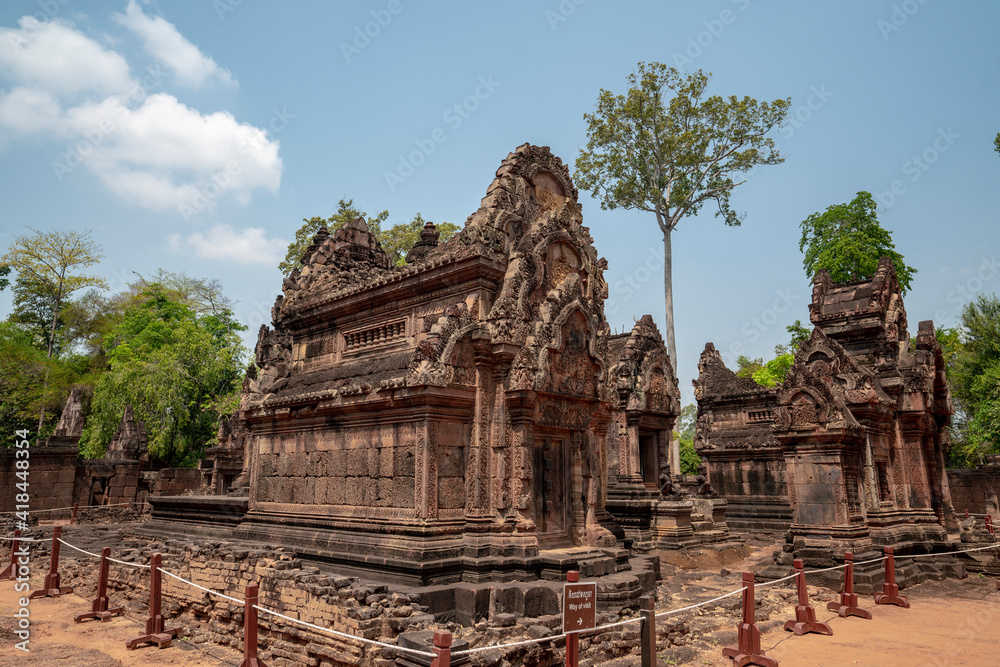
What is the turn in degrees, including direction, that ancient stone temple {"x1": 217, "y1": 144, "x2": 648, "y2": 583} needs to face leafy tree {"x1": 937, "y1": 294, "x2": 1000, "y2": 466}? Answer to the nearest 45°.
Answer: approximately 90° to its left

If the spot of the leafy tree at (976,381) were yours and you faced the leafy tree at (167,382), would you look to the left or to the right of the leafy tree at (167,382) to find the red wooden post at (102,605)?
left

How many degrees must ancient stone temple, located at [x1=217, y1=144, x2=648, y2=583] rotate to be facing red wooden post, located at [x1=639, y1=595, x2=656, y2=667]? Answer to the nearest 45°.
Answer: approximately 45° to its right

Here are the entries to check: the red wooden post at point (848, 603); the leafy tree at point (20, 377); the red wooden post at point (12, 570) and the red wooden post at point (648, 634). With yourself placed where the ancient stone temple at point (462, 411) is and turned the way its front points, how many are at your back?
2

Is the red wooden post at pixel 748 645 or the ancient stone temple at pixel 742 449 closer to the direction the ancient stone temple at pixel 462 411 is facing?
the red wooden post

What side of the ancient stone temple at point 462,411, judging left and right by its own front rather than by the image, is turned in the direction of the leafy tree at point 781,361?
left

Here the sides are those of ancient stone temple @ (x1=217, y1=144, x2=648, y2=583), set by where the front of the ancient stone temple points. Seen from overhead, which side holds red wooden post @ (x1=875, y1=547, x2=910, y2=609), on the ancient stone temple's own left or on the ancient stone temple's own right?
on the ancient stone temple's own left

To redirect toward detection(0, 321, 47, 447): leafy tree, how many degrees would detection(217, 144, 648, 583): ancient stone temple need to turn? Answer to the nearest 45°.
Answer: approximately 180°

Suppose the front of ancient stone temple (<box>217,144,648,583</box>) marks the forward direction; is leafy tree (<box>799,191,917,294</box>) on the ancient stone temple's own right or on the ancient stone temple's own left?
on the ancient stone temple's own left

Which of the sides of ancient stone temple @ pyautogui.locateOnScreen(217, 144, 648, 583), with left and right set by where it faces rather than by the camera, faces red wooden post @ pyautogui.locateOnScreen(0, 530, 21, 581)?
right

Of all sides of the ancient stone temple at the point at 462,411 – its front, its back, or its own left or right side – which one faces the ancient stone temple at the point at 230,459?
back

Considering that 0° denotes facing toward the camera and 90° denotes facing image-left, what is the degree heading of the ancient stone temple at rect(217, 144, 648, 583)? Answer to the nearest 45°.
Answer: approximately 315°
